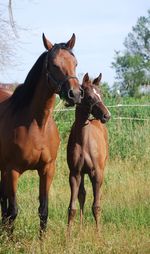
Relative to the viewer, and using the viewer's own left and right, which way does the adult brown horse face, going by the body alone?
facing the viewer and to the right of the viewer

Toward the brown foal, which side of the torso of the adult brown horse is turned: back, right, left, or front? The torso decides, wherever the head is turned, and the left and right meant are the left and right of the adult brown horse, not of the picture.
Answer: left
